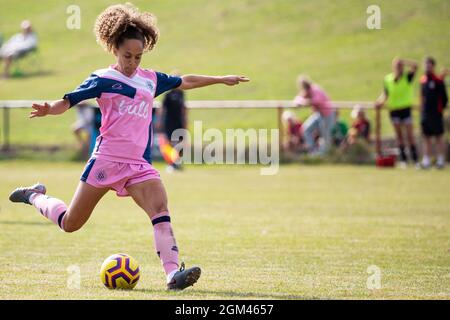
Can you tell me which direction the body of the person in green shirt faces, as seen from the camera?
toward the camera

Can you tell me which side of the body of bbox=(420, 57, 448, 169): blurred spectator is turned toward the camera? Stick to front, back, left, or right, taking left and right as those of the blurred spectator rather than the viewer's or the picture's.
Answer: front

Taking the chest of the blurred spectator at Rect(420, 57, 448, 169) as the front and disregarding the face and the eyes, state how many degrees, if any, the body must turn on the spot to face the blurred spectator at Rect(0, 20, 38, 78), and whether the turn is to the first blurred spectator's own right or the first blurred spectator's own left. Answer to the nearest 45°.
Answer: approximately 135° to the first blurred spectator's own right

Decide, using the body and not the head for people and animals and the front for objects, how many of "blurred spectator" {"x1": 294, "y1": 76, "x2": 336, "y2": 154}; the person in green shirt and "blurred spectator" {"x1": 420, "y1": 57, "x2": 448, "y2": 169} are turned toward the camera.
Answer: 2

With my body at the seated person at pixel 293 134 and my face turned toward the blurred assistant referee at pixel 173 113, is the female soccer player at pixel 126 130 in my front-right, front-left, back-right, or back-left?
front-left

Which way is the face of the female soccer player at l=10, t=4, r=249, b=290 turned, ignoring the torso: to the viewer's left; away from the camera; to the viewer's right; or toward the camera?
toward the camera

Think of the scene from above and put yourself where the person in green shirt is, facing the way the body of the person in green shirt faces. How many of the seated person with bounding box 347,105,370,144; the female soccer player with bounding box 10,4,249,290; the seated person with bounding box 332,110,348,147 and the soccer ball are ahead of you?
2

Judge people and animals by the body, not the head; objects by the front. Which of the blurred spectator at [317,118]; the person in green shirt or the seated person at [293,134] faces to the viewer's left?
the blurred spectator

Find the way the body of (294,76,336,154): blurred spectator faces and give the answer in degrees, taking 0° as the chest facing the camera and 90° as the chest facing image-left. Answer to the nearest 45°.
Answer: approximately 90°

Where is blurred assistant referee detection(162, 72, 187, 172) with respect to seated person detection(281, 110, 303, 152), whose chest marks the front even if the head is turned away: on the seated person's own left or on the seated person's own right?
on the seated person's own right

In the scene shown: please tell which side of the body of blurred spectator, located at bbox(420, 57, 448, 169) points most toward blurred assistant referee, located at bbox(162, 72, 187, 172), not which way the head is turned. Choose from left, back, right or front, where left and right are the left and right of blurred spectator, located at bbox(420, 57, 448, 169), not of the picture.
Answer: right

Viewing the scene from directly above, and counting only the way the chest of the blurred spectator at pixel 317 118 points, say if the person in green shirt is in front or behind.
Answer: behind

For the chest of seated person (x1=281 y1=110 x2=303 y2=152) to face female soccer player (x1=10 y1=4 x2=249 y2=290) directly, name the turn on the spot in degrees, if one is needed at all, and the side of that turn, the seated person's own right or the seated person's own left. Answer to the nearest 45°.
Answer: approximately 45° to the seated person's own right
